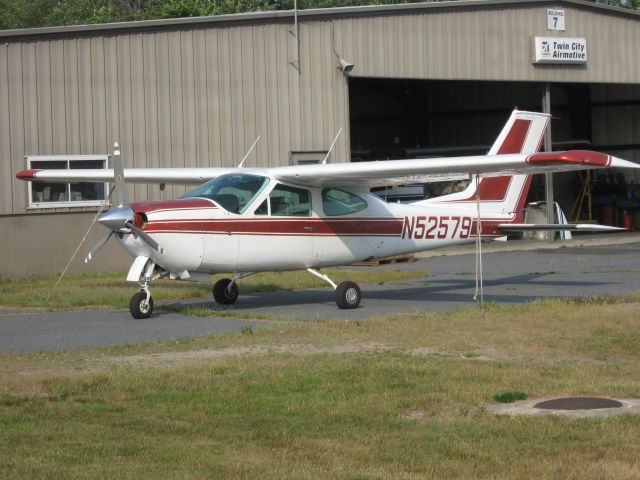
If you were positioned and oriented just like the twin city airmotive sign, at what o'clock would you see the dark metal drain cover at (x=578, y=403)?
The dark metal drain cover is roughly at 12 o'clock from the twin city airmotive sign.

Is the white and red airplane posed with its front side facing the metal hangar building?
no

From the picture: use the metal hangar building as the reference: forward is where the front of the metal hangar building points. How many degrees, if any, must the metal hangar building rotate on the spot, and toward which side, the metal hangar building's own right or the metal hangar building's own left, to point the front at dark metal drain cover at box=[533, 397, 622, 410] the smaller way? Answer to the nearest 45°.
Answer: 0° — it already faces it

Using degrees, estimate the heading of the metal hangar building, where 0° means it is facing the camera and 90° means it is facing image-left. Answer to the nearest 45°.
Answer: approximately 0°

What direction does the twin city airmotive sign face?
toward the camera

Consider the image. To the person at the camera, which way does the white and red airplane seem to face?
facing the viewer and to the left of the viewer

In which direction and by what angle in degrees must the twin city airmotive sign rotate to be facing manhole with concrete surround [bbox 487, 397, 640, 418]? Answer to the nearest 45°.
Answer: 0° — it already faces it

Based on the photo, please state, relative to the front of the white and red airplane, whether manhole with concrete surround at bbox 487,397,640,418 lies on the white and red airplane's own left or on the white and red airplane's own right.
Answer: on the white and red airplane's own left

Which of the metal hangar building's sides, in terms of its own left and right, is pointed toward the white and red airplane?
front

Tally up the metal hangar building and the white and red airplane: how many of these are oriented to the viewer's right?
0

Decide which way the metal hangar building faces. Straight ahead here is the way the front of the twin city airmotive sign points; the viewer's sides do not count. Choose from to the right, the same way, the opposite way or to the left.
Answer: the same way

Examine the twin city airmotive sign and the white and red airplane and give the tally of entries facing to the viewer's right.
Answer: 0

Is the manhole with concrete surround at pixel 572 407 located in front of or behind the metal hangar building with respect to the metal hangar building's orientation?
in front
